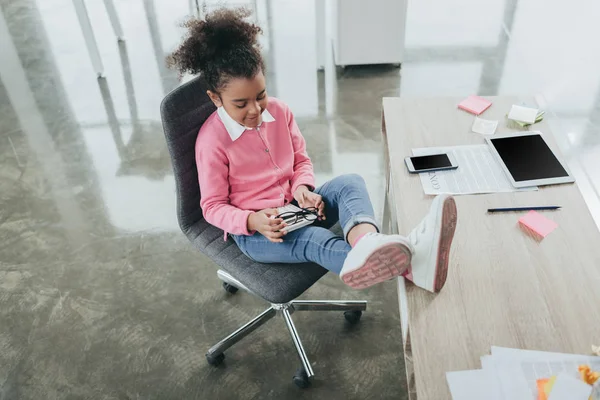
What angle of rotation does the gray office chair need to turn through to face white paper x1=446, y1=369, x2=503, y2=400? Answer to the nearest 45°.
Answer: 0° — it already faces it

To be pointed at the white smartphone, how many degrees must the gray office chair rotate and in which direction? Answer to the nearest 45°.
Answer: approximately 45° to its left

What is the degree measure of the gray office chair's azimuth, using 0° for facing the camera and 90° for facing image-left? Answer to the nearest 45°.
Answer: approximately 315°

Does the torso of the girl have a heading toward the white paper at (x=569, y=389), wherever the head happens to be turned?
yes

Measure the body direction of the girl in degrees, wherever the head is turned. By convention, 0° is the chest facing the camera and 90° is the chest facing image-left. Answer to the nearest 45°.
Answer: approximately 315°

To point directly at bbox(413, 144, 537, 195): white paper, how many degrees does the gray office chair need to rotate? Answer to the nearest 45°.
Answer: approximately 45° to its left

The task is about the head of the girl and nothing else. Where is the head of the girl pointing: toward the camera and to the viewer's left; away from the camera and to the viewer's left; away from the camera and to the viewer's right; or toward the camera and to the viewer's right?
toward the camera and to the viewer's right

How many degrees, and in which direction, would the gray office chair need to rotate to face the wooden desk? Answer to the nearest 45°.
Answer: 0° — it already faces it
